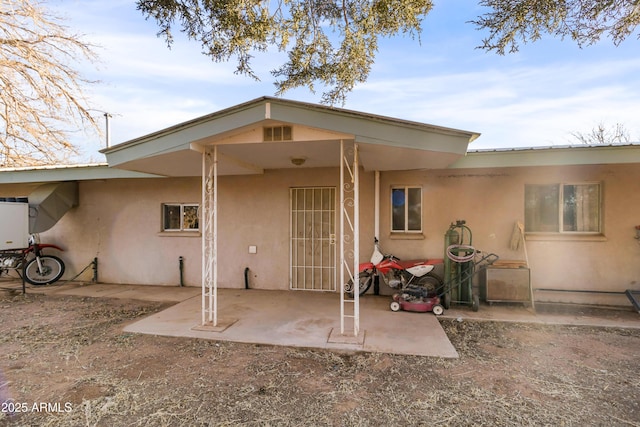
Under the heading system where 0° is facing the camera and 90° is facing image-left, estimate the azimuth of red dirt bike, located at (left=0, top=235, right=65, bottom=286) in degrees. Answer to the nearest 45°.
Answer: approximately 270°

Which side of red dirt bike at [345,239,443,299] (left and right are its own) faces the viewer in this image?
left

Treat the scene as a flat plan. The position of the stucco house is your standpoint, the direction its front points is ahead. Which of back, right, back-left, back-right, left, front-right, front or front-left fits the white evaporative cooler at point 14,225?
right

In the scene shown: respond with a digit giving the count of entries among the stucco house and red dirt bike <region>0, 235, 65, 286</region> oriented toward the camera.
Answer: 1

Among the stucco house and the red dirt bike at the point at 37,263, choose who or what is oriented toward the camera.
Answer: the stucco house

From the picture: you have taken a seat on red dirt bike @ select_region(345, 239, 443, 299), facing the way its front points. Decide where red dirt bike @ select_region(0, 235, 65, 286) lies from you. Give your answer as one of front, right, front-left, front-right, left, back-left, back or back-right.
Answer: front

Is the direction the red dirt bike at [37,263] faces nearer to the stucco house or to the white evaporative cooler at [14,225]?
the stucco house

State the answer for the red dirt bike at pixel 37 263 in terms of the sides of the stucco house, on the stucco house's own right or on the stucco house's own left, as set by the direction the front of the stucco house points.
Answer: on the stucco house's own right

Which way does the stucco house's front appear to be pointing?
toward the camera

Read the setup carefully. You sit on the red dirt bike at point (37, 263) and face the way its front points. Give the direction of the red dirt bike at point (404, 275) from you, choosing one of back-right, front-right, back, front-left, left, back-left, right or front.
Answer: front-right

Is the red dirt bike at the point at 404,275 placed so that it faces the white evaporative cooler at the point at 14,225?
yes

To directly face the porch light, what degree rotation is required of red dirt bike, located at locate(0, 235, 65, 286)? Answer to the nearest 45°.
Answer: approximately 45° to its right
